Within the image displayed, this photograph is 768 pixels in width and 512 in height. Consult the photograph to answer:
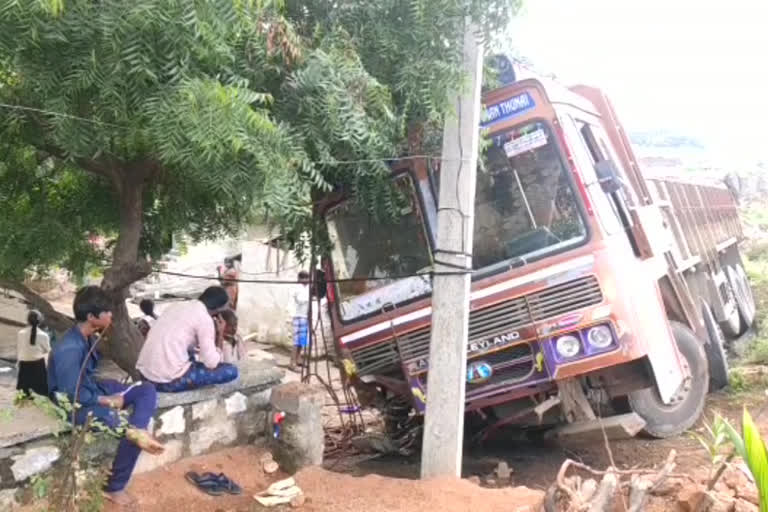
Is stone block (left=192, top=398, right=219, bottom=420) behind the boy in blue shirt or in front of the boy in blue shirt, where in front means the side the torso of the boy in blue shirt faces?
in front

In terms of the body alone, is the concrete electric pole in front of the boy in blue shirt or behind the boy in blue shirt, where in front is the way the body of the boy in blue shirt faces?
in front

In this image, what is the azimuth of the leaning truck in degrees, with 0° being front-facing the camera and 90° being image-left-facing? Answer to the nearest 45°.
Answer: approximately 45°

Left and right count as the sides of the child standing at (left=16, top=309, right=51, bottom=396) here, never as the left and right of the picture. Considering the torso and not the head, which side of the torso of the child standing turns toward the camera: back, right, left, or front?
back

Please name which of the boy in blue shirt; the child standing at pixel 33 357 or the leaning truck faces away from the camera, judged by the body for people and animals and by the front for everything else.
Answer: the child standing

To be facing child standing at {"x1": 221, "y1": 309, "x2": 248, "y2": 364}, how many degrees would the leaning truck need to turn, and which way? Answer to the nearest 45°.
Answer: approximately 45° to its right

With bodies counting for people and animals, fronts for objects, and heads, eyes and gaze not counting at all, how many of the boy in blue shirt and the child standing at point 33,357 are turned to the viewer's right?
1
